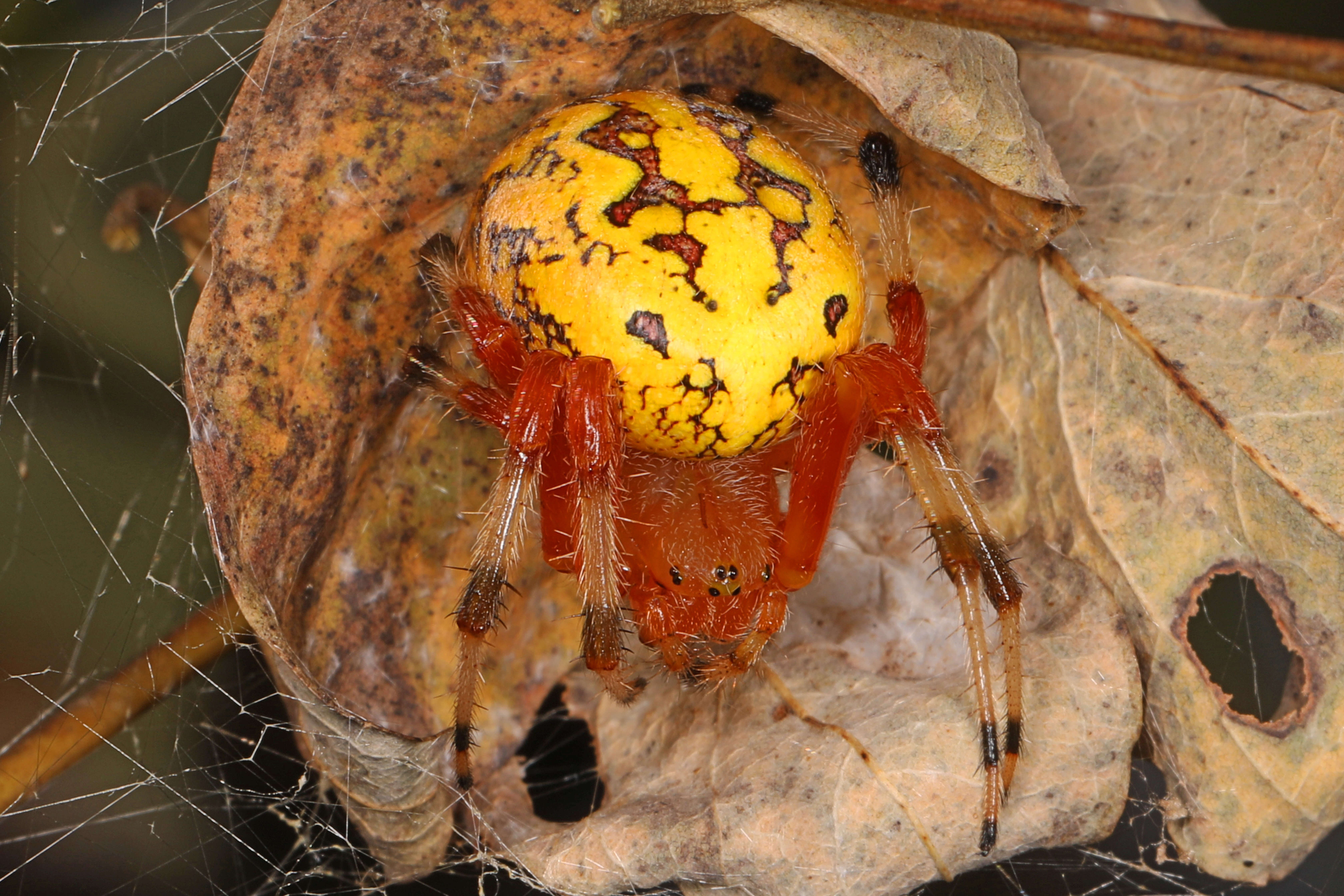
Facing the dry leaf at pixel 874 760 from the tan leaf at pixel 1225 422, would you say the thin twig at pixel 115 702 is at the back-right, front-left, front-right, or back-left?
front-right

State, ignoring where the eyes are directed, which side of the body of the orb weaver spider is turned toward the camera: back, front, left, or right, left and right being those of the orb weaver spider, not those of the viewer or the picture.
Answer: front
